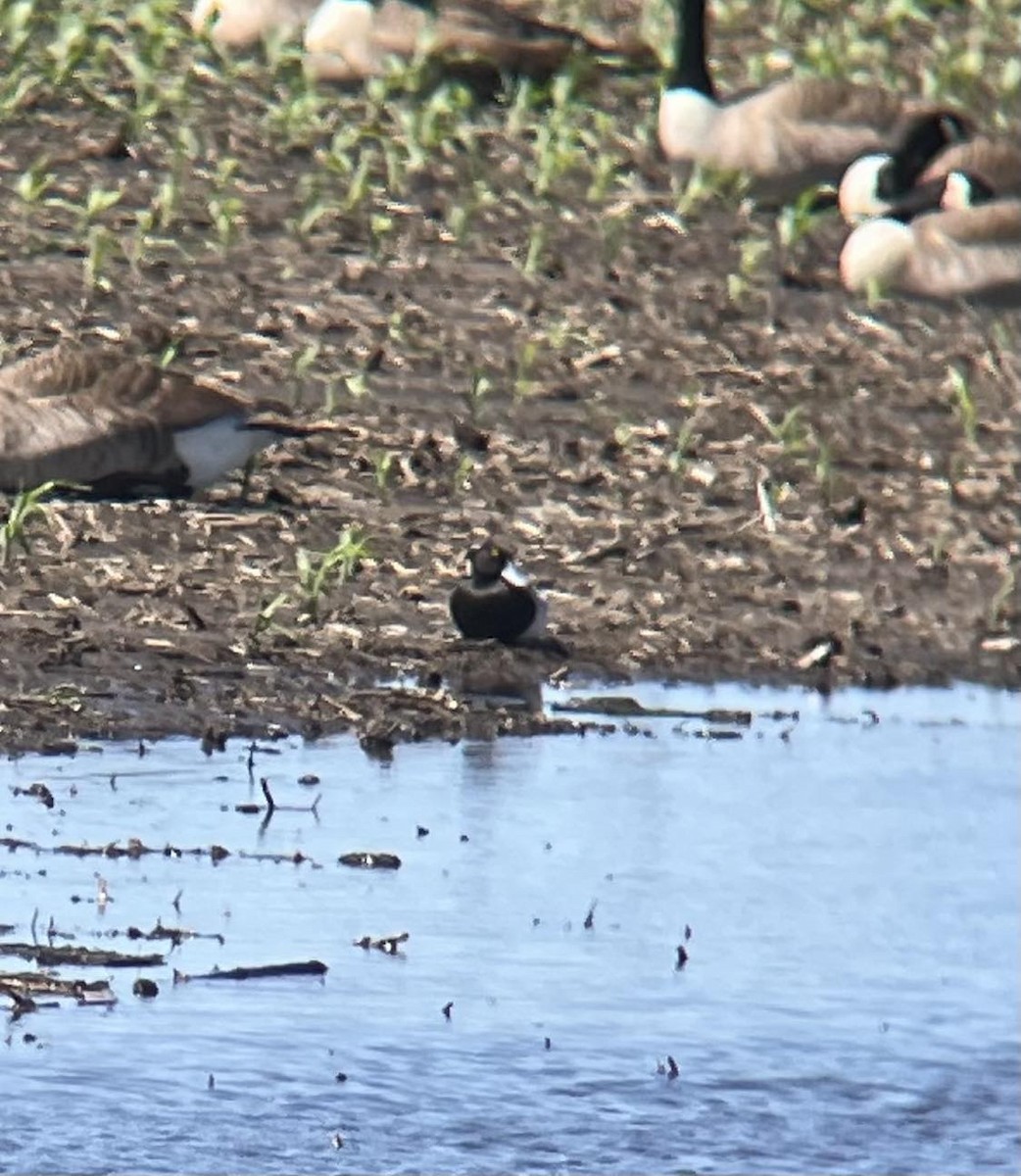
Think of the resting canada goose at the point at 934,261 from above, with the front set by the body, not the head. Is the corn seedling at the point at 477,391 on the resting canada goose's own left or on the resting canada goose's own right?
on the resting canada goose's own left

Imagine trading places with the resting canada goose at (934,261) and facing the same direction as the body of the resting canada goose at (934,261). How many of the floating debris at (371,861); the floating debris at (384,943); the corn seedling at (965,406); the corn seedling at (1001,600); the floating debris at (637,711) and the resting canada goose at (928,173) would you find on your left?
5

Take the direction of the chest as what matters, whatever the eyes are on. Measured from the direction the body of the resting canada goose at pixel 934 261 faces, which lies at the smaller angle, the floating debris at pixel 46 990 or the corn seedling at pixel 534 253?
the corn seedling

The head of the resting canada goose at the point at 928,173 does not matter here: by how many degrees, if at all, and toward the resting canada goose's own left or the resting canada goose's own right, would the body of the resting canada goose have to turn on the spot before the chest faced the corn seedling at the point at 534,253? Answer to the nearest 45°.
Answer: approximately 45° to the resting canada goose's own left

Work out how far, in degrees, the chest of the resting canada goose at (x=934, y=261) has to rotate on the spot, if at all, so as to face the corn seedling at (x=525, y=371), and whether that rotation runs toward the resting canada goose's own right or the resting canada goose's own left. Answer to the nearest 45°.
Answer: approximately 45° to the resting canada goose's own left

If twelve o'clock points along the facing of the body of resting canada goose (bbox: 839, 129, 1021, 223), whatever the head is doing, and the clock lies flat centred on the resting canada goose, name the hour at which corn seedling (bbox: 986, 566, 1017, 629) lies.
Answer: The corn seedling is roughly at 9 o'clock from the resting canada goose.

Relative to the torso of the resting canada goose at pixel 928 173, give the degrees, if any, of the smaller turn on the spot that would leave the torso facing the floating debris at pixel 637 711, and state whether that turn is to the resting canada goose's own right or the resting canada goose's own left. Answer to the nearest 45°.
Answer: approximately 90° to the resting canada goose's own left

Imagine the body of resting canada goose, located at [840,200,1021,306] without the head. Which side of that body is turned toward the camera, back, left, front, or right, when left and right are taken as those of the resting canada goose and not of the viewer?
left

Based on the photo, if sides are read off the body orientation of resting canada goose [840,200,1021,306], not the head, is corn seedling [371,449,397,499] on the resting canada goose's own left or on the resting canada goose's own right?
on the resting canada goose's own left

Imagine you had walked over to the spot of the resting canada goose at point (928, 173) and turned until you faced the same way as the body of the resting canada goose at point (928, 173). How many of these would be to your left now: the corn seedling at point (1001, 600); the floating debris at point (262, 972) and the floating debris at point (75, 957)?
3

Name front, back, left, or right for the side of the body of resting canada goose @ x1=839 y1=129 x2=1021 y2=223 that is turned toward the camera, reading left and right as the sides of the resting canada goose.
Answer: left

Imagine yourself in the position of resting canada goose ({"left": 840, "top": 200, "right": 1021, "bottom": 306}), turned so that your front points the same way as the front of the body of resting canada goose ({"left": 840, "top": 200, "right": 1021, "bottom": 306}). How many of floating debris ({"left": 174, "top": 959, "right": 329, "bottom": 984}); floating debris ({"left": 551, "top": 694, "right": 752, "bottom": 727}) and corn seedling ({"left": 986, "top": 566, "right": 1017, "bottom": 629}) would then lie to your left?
3

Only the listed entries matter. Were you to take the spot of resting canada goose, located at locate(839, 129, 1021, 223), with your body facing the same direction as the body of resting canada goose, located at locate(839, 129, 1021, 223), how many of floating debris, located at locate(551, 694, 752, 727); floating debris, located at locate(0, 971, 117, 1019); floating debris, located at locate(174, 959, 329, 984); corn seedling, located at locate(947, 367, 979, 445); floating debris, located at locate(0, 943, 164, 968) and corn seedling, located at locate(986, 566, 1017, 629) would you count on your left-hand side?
6

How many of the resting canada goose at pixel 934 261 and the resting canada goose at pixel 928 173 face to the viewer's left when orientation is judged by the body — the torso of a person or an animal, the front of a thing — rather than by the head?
2

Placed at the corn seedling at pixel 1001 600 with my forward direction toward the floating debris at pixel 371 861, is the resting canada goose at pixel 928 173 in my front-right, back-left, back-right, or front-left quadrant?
back-right

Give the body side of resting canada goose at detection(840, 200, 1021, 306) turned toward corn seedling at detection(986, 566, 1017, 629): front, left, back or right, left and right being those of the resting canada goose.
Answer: left

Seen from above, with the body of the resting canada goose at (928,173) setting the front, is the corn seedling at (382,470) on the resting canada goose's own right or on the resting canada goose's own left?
on the resting canada goose's own left
